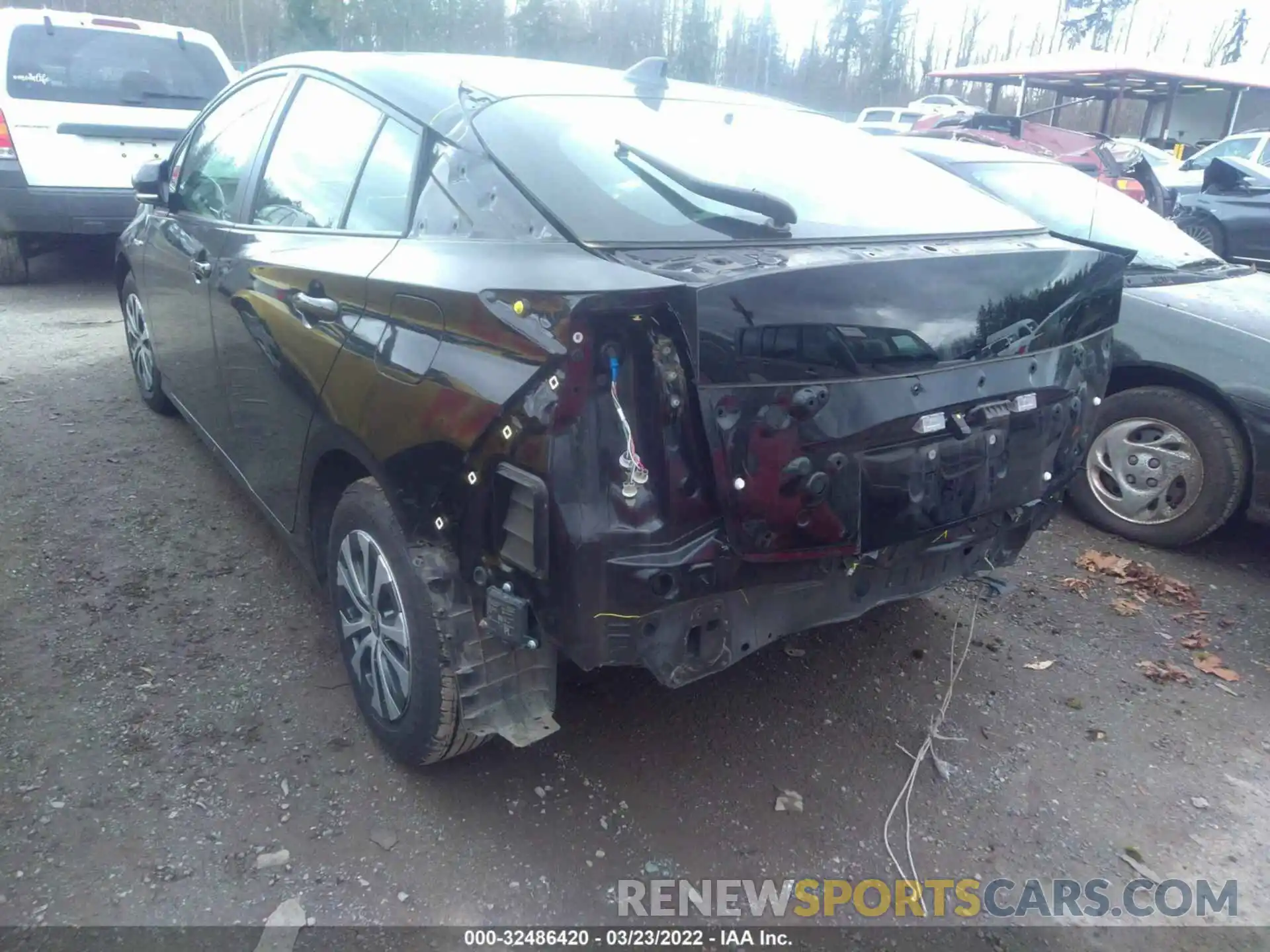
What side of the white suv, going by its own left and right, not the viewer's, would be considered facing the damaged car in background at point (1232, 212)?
right

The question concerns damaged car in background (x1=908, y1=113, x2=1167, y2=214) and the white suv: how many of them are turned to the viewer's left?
0

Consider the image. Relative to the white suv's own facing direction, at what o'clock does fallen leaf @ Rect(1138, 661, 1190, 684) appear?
The fallen leaf is roughly at 5 o'clock from the white suv.

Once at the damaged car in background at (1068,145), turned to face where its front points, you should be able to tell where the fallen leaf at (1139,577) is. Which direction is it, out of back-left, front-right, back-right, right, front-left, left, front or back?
front-right

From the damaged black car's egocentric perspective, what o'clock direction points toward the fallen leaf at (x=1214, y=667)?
The fallen leaf is roughly at 4 o'clock from the damaged black car.

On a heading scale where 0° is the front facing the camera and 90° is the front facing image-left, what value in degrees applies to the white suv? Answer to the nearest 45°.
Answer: approximately 180°

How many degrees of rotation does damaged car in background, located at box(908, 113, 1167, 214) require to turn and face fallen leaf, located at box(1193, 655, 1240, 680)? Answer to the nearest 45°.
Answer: approximately 45° to its right

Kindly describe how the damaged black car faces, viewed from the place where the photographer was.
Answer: facing away from the viewer and to the left of the viewer

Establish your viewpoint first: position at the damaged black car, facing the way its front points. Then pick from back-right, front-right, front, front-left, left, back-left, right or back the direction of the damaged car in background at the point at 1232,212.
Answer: right

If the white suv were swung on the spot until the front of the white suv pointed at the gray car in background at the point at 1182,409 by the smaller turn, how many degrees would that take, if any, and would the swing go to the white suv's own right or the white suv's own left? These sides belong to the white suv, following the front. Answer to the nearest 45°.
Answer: approximately 135° to the white suv's own right

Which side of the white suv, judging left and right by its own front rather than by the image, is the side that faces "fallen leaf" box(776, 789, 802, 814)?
back
